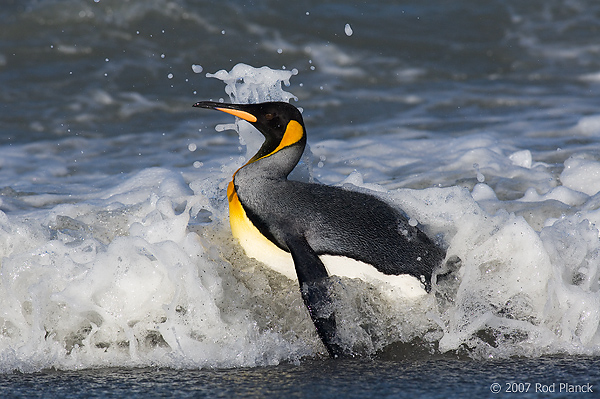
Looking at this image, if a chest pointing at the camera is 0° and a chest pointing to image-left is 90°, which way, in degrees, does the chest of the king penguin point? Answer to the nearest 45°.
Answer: approximately 90°
